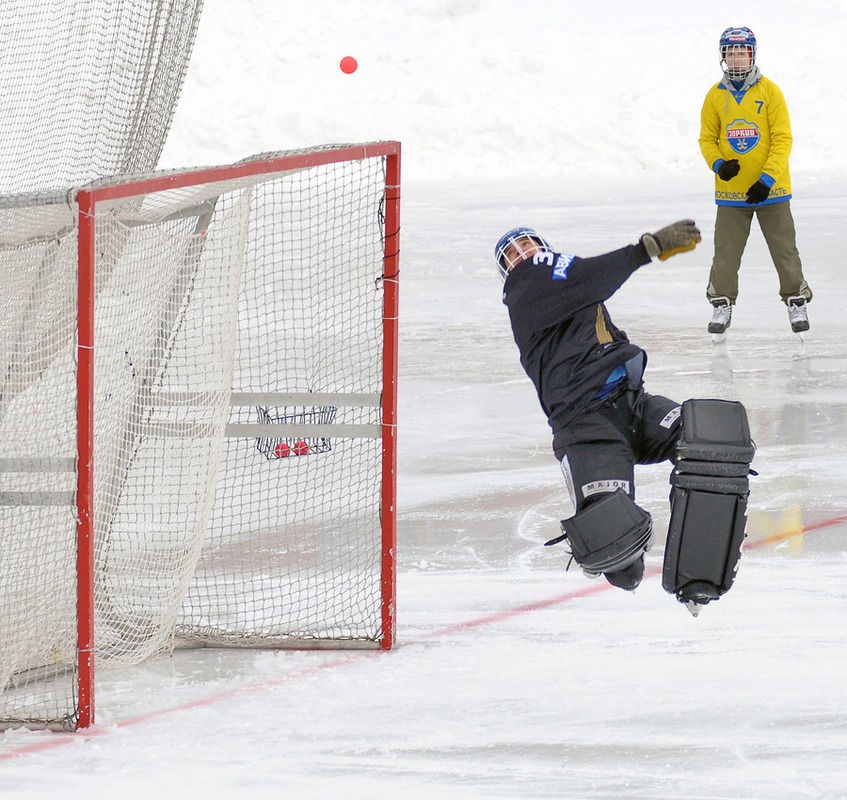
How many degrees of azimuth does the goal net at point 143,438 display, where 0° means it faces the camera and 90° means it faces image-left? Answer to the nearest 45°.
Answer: approximately 315°

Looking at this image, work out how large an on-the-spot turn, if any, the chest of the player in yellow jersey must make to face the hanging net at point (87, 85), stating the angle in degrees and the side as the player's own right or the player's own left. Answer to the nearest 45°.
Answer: approximately 45° to the player's own right

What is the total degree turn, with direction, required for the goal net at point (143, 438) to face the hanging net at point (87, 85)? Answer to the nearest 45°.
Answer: approximately 135° to its left

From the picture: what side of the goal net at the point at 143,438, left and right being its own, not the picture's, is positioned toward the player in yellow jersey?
left

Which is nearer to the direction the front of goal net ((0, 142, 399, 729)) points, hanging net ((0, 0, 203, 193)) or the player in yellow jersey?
the player in yellow jersey
